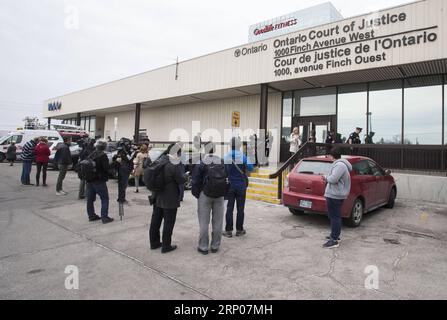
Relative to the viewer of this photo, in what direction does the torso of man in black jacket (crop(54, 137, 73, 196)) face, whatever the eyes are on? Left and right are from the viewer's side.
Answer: facing to the right of the viewer

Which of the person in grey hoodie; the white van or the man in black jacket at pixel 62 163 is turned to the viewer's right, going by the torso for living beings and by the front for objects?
the man in black jacket

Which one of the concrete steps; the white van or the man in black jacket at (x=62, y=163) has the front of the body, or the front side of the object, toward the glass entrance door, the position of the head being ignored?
the man in black jacket

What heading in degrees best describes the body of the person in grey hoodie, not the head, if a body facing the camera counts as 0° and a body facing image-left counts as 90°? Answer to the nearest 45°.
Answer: approximately 90°

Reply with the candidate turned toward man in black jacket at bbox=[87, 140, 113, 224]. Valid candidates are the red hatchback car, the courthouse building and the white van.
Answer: the courthouse building

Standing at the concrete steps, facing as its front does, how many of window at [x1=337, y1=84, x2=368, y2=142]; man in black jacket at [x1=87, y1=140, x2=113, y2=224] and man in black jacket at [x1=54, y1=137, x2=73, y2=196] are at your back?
1

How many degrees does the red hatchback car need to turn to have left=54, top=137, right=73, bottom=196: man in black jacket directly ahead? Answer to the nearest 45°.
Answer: approximately 135° to its left

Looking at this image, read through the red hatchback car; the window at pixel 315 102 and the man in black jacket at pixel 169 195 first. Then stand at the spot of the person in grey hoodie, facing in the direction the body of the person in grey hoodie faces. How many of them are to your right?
2

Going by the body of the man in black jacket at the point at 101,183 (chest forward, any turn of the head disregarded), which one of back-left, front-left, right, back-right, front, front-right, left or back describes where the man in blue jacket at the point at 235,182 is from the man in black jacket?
front-right

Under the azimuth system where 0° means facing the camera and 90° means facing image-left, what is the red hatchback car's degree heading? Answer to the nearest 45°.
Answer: approximately 225°

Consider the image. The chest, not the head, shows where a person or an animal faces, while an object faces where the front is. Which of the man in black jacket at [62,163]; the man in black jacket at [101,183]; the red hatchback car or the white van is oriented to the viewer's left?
the white van

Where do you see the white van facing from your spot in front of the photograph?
facing to the left of the viewer

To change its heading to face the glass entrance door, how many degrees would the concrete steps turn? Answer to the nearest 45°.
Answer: approximately 180°

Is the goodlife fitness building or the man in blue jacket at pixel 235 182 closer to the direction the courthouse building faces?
the man in blue jacket

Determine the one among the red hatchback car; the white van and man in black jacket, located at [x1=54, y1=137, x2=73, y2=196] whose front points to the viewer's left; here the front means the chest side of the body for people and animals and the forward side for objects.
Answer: the white van
